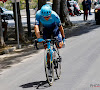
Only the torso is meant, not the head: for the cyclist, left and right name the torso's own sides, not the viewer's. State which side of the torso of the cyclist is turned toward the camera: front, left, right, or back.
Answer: front
